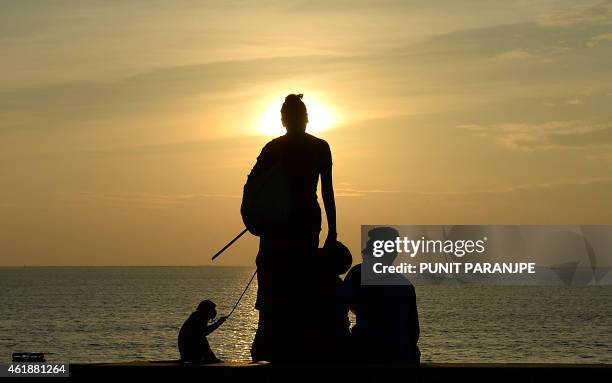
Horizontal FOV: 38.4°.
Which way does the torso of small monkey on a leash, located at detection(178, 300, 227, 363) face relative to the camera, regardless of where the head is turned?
to the viewer's right

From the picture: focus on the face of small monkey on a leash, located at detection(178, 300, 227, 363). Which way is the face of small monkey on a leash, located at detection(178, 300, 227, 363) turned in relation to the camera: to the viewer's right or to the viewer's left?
to the viewer's right

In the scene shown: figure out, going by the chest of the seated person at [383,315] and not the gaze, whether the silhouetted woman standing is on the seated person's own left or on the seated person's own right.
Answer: on the seated person's own left

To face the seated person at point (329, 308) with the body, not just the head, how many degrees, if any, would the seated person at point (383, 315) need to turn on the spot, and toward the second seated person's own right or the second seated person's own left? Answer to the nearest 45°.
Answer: approximately 90° to the second seated person's own left

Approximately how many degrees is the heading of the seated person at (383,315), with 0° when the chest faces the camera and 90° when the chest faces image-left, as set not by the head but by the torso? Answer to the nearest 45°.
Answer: approximately 180°
